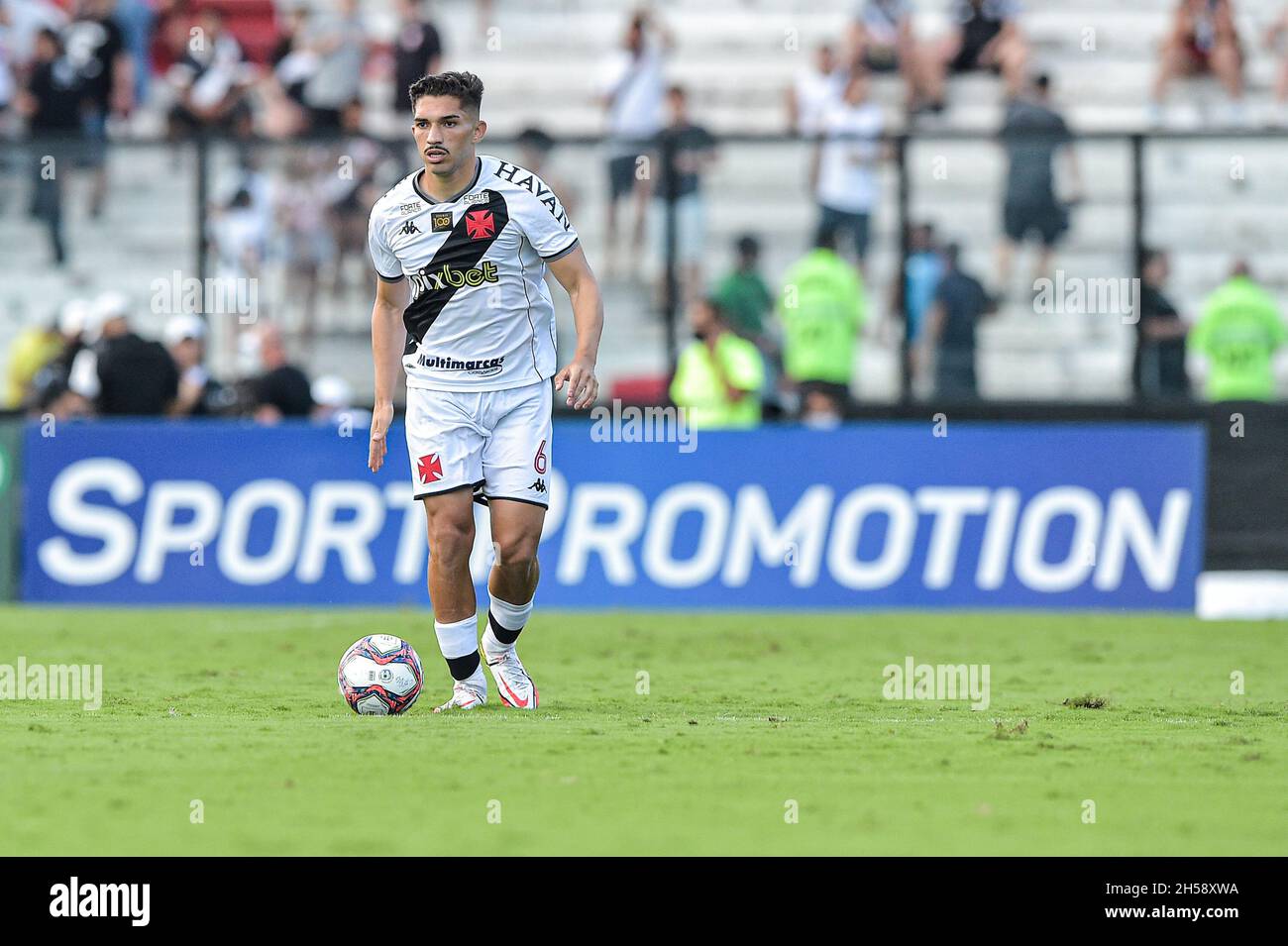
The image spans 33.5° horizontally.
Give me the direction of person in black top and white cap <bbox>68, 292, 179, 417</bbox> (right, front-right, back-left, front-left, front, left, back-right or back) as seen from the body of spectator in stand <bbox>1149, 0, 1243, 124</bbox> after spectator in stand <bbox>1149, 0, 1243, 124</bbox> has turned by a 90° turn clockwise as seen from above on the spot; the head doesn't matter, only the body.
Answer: front-left

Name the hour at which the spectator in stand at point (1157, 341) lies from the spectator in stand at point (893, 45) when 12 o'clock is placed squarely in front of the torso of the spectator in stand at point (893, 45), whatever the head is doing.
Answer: the spectator in stand at point (1157, 341) is roughly at 11 o'clock from the spectator in stand at point (893, 45).

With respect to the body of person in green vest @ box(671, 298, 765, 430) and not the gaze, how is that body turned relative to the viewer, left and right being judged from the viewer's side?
facing the viewer and to the left of the viewer

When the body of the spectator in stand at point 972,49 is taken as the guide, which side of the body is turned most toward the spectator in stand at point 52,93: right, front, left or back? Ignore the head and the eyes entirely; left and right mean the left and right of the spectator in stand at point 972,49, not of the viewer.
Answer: right

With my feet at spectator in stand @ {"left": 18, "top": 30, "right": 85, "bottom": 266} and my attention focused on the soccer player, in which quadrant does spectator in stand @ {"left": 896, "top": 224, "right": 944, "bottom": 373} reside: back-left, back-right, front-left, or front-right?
front-left

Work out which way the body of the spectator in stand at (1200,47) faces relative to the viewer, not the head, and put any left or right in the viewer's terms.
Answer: facing the viewer

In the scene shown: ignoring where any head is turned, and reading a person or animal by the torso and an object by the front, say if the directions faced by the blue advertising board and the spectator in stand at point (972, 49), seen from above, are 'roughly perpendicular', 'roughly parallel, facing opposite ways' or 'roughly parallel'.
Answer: roughly parallel

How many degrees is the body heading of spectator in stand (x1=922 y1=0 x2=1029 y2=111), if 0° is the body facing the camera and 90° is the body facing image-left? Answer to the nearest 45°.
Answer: approximately 0°

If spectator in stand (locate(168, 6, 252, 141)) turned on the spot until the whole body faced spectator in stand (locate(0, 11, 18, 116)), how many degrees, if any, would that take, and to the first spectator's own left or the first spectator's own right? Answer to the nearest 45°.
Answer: approximately 135° to the first spectator's own right

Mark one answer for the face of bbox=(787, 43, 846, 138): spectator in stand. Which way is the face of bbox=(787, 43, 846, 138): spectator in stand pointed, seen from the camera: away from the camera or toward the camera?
toward the camera

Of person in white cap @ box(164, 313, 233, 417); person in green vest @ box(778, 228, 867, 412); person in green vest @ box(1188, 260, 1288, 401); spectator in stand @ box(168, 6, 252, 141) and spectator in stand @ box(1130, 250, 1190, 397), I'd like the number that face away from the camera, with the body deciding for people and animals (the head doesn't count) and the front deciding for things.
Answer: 2

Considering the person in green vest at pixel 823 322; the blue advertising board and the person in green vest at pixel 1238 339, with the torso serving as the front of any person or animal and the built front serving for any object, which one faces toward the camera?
the blue advertising board

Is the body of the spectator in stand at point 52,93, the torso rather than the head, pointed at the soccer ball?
no

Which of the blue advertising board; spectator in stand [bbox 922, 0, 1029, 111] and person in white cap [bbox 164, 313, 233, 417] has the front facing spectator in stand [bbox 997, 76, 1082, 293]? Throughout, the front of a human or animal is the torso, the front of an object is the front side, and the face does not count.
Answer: spectator in stand [bbox 922, 0, 1029, 111]

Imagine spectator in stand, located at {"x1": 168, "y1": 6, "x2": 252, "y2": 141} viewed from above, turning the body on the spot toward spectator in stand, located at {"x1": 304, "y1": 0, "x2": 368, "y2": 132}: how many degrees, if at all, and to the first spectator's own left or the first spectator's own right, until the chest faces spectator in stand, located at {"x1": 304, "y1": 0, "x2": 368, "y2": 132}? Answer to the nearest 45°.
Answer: approximately 90° to the first spectator's own left

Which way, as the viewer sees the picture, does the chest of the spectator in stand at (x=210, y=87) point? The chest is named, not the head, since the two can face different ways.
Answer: toward the camera

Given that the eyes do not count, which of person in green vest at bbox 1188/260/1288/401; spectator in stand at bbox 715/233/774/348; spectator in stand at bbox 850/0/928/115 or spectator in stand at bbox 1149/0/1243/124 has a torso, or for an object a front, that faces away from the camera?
the person in green vest
